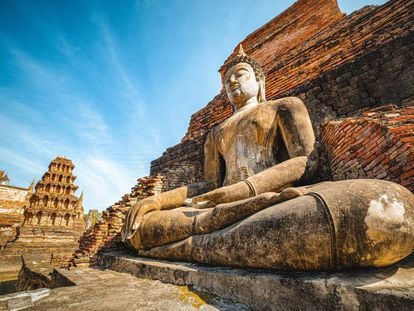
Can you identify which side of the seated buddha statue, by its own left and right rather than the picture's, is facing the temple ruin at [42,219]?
right

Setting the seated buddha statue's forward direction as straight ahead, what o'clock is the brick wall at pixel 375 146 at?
The brick wall is roughly at 7 o'clock from the seated buddha statue.

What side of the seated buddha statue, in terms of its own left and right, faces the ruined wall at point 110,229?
right

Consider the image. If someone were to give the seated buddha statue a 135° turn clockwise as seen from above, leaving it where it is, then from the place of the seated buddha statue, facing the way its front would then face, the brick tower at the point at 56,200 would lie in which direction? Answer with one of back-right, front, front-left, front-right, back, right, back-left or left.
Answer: front-left

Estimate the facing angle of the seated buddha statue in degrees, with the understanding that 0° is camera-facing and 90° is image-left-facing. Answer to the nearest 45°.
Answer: approximately 45°
